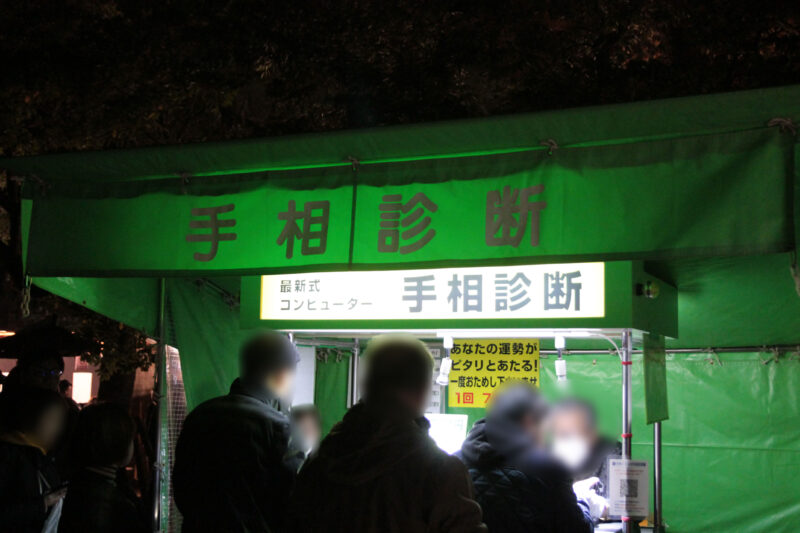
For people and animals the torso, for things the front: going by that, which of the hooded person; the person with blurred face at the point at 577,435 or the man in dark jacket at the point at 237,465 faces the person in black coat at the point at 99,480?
the person with blurred face

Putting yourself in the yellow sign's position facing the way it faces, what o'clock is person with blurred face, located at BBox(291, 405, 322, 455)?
The person with blurred face is roughly at 1 o'clock from the yellow sign.

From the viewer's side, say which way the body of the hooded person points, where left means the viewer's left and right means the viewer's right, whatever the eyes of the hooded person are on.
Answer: facing away from the viewer and to the right of the viewer

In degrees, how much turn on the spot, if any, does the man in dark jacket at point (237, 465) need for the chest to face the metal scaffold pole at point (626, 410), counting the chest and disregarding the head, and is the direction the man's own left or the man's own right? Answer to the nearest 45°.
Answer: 0° — they already face it

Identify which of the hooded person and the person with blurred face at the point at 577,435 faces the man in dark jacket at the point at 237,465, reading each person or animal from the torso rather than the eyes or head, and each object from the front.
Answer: the person with blurred face

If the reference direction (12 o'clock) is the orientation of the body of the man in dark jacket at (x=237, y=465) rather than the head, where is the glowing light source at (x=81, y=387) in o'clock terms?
The glowing light source is roughly at 10 o'clock from the man in dark jacket.

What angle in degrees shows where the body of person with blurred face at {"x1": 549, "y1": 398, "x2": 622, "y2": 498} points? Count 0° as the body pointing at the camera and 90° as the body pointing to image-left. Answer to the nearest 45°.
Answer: approximately 45°

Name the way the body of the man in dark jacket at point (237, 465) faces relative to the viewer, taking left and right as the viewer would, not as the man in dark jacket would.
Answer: facing away from the viewer and to the right of the viewer

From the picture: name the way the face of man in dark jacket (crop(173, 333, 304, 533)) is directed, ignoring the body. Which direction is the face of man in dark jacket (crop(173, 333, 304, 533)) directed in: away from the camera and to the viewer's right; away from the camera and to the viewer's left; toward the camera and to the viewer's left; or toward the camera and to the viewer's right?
away from the camera and to the viewer's right
